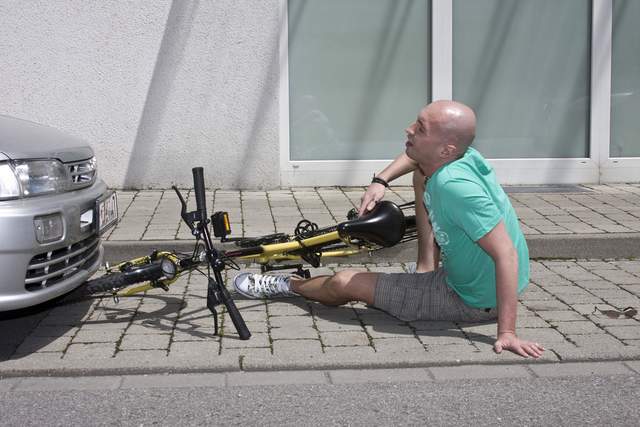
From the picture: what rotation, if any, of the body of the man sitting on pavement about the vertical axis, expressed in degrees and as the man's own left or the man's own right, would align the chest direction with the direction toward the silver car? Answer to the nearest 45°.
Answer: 0° — they already face it

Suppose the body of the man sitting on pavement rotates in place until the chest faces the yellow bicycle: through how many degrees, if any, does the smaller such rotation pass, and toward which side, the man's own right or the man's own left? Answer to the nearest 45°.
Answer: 0° — they already face it

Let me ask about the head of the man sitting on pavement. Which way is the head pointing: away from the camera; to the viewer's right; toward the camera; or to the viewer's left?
to the viewer's left

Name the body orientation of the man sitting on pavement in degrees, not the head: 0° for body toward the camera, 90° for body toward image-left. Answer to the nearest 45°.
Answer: approximately 90°
